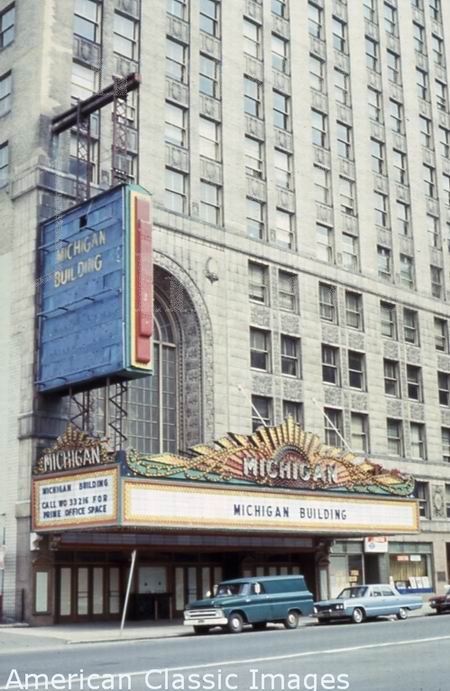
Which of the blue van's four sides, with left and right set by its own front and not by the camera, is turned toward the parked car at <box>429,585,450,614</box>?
back

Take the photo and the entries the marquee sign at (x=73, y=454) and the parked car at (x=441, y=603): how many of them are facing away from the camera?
0

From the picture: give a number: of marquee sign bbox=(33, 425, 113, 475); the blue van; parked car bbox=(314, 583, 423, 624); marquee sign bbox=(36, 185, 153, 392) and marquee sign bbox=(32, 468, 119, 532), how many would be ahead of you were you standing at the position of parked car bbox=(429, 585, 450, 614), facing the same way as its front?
5

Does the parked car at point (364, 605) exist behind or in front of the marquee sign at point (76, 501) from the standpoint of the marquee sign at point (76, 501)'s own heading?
behind

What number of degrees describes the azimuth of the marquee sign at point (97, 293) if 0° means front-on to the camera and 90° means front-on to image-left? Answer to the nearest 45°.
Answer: approximately 45°

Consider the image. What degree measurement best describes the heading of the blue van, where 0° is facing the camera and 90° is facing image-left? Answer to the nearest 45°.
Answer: approximately 45°

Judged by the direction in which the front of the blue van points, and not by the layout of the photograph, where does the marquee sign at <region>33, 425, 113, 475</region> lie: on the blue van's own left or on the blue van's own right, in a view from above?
on the blue van's own right

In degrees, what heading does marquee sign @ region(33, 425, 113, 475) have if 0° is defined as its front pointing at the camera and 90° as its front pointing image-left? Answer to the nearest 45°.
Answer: approximately 45°

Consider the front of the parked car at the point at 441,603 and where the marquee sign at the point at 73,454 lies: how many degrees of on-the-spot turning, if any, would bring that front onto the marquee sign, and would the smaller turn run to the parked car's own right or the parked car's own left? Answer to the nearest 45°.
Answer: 0° — it already faces it
